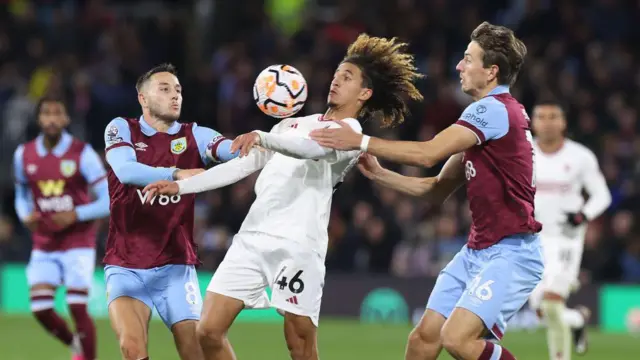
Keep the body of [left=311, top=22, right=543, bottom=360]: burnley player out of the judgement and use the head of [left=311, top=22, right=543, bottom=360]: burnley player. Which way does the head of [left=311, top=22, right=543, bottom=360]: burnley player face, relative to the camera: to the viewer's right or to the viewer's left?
to the viewer's left

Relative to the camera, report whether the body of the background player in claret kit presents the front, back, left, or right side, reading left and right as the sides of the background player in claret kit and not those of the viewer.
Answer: front

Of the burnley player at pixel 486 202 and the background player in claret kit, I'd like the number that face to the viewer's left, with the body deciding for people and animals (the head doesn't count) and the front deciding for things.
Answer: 1

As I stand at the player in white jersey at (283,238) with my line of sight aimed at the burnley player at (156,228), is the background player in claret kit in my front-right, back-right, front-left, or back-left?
front-right

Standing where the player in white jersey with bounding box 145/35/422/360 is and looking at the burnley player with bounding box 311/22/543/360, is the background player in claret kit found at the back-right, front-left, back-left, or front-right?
back-left

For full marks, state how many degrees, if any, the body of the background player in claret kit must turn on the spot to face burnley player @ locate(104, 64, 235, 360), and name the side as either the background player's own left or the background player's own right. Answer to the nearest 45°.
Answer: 0° — they already face them

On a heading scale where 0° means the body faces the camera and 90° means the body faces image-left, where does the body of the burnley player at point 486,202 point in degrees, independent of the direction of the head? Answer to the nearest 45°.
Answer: approximately 90°

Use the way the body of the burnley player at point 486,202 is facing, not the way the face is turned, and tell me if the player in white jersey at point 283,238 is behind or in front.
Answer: in front

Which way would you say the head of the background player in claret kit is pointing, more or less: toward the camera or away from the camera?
toward the camera

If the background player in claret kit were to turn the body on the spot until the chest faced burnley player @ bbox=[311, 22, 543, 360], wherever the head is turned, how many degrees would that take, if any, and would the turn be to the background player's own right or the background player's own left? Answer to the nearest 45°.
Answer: approximately 45° to the background player's own left

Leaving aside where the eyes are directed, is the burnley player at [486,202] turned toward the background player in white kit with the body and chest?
no

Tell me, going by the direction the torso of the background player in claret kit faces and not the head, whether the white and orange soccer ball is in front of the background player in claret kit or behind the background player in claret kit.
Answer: in front

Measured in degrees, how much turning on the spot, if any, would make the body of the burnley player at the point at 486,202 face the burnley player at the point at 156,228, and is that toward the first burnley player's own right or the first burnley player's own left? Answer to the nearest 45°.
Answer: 0° — they already face them

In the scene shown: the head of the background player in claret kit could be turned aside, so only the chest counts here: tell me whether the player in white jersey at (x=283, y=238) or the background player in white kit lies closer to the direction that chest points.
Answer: the player in white jersey

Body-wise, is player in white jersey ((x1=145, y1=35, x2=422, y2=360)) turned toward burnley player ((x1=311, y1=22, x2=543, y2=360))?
no
